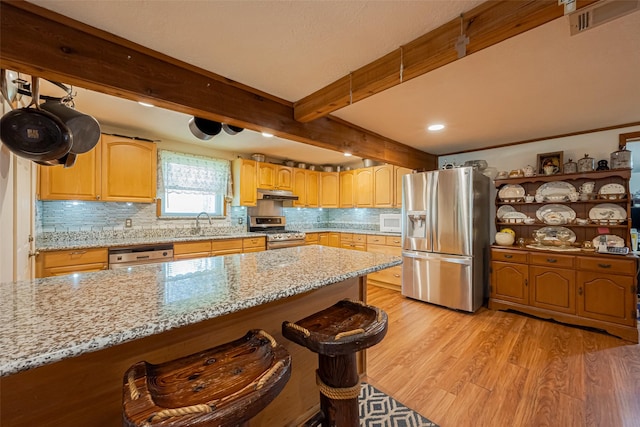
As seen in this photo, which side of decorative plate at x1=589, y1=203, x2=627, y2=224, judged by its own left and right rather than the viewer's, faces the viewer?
front

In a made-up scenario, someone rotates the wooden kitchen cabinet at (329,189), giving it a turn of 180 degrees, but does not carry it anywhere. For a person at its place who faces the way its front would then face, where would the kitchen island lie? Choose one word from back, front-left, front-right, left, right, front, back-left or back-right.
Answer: back

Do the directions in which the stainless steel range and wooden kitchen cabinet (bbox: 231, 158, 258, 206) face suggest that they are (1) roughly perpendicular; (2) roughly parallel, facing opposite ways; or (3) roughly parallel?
roughly parallel

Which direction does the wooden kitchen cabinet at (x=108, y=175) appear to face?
toward the camera

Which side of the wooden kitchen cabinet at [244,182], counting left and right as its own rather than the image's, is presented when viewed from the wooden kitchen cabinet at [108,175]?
right

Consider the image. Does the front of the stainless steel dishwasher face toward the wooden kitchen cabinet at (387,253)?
no

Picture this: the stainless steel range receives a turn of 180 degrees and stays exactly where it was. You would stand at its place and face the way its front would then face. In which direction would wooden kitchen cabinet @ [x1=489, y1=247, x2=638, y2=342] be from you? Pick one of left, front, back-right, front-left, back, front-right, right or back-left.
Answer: back

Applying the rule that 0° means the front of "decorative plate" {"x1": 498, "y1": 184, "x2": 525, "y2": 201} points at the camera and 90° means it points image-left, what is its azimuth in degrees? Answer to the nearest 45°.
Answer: approximately 0°

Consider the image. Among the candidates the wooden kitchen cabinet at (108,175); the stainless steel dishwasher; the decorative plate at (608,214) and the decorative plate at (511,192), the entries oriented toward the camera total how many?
4

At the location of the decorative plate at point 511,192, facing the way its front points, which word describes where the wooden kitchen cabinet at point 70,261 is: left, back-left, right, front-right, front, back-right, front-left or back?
front-right

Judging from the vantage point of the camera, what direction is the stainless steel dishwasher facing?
facing the viewer

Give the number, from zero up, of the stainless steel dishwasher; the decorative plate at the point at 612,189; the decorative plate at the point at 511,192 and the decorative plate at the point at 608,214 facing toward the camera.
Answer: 4

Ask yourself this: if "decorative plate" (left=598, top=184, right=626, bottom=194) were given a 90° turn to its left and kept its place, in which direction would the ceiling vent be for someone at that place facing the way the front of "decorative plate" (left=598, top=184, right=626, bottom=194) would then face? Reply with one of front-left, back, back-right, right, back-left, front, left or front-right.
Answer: right

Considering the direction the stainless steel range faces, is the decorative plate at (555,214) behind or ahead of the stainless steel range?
ahead

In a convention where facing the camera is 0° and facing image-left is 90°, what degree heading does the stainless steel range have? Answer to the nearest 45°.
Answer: approximately 315°

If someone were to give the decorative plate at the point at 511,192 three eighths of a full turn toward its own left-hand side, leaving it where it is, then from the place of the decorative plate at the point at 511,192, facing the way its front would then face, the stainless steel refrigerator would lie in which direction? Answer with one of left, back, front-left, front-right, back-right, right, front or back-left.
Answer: back
